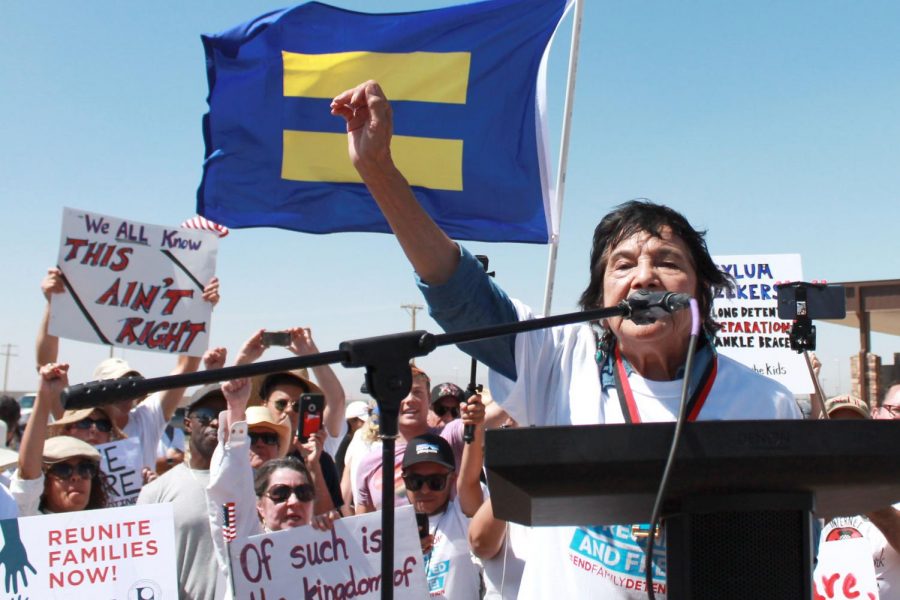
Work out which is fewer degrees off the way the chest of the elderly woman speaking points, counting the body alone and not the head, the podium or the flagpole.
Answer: the podium

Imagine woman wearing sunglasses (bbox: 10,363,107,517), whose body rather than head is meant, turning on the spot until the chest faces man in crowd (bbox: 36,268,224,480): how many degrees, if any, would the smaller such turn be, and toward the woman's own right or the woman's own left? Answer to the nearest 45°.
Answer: approximately 135° to the woman's own left

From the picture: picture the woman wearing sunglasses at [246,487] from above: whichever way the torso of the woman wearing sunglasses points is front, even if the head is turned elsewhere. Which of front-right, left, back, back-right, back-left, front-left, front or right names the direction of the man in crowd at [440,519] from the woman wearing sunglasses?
front-left

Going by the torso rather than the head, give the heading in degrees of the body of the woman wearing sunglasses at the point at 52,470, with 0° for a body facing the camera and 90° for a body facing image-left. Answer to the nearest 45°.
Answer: approximately 315°

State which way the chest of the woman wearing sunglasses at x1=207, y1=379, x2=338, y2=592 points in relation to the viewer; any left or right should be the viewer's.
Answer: facing the viewer and to the right of the viewer

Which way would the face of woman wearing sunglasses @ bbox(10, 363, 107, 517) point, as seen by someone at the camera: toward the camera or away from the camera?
toward the camera

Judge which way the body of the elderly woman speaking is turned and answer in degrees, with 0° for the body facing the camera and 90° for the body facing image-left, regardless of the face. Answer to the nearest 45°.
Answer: approximately 0°

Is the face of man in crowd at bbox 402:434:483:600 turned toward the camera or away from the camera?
toward the camera

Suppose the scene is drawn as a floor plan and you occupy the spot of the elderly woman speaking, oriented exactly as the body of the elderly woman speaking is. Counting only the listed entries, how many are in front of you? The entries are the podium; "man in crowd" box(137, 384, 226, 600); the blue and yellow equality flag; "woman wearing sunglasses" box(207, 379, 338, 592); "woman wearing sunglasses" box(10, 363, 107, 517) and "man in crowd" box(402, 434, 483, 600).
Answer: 1
